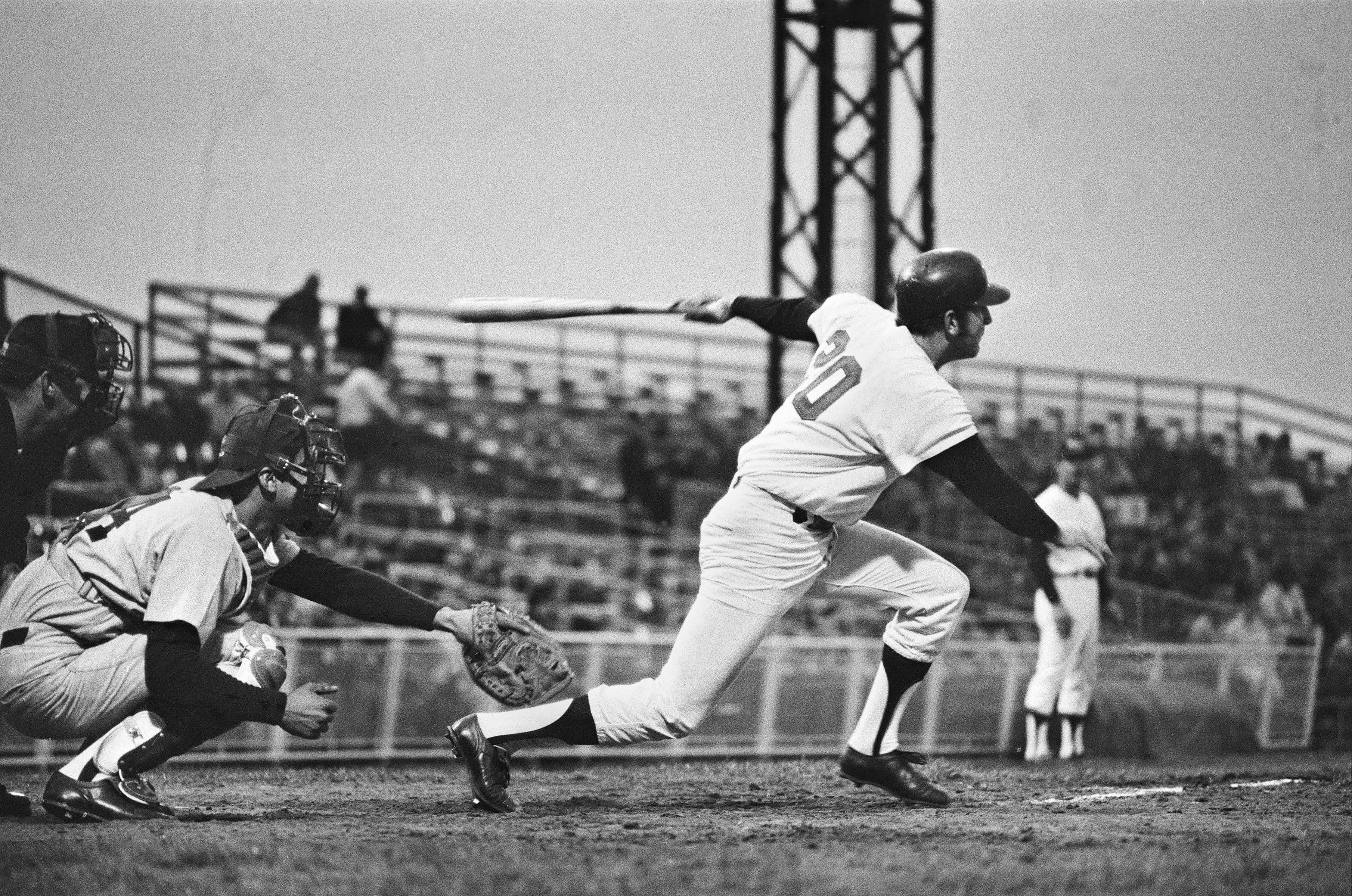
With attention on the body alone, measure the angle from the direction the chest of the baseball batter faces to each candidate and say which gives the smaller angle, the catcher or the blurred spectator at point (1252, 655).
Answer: the blurred spectator

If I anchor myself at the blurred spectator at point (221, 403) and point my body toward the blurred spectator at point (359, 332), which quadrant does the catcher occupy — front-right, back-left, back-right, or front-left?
back-right

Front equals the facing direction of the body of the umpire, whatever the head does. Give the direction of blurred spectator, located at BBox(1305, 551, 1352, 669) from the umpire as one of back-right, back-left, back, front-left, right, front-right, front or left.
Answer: front-left

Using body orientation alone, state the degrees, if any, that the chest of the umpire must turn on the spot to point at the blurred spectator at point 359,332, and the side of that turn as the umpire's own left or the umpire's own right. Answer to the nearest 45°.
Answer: approximately 90° to the umpire's own left

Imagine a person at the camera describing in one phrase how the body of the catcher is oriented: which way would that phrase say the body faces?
to the viewer's right

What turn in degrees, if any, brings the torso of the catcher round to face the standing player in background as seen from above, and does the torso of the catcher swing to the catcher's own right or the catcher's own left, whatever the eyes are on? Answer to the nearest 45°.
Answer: approximately 45° to the catcher's own left

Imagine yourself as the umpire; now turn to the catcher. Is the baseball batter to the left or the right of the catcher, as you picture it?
left

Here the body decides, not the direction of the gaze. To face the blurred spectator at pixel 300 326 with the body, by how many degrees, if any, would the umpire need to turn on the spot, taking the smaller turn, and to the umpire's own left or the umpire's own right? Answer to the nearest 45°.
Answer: approximately 90° to the umpire's own left

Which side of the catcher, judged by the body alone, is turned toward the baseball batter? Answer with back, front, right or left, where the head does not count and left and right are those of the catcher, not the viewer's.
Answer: front

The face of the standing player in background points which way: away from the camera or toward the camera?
toward the camera

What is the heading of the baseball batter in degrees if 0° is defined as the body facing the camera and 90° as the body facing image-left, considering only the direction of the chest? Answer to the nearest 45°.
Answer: approximately 270°

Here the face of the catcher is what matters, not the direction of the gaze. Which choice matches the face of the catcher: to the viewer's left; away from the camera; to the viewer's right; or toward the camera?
to the viewer's right

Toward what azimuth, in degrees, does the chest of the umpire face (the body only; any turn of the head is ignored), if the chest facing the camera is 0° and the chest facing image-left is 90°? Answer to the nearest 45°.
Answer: approximately 270°

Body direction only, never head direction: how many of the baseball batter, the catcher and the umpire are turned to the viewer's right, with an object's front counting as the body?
3

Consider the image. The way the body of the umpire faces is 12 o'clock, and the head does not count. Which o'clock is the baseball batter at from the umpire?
The baseball batter is roughly at 1 o'clock from the umpire.

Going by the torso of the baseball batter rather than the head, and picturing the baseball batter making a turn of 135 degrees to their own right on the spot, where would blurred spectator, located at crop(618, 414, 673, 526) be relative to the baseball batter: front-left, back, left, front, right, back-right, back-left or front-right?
back-right
